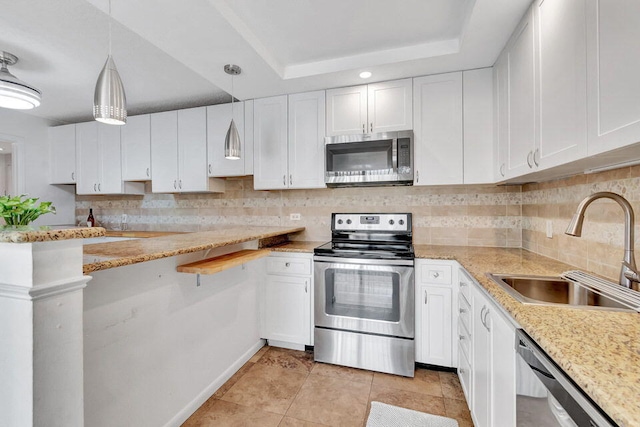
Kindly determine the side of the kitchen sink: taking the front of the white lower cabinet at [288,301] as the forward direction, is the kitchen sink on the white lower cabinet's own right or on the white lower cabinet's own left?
on the white lower cabinet's own left

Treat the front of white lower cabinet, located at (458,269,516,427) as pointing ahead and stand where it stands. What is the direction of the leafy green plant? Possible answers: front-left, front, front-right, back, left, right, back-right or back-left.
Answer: front-left

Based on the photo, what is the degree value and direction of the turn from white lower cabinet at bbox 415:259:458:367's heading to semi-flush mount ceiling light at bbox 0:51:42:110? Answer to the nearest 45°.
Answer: approximately 45° to its right

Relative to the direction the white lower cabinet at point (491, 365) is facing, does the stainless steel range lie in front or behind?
in front

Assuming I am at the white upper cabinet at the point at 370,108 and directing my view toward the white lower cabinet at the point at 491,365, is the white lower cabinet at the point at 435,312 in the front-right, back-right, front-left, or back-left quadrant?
front-left

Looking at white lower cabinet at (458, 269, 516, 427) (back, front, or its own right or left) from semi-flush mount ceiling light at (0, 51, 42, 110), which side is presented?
front

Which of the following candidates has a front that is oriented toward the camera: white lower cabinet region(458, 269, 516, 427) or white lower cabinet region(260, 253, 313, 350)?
white lower cabinet region(260, 253, 313, 350)

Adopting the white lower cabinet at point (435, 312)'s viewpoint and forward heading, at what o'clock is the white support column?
The white support column is roughly at 1 o'clock from the white lower cabinet.

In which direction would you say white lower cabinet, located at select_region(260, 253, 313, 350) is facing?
toward the camera

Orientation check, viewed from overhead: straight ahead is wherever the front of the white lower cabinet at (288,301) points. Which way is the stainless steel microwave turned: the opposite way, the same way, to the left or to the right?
the same way

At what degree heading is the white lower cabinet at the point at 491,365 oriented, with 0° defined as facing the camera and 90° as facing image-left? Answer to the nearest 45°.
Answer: approximately 90°

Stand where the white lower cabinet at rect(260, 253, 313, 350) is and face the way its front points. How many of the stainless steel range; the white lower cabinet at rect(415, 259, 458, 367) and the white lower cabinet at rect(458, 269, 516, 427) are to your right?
0

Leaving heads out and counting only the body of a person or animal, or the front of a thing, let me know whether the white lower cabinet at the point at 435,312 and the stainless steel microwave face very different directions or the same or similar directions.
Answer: same or similar directions

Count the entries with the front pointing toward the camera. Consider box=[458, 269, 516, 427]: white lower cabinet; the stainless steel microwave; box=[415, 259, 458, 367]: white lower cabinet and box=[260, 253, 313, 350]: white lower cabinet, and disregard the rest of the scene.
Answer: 3

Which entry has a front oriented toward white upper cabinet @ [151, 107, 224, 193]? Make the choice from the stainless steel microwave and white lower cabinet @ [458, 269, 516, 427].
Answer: the white lower cabinet

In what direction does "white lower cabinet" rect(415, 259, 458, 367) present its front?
toward the camera

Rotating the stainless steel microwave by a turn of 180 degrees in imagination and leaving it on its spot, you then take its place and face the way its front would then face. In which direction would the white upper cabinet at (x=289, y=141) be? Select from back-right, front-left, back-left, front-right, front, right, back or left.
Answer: left
